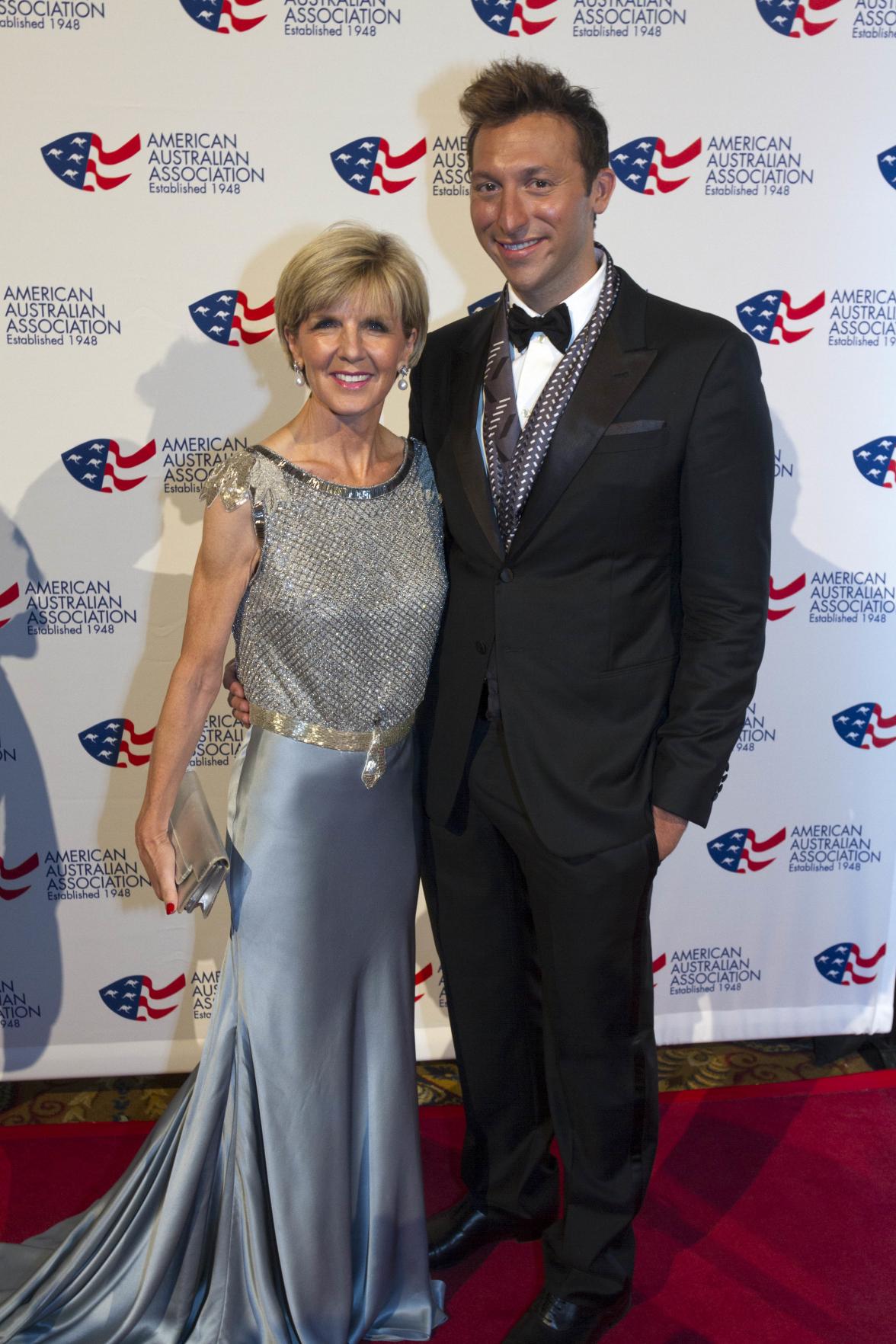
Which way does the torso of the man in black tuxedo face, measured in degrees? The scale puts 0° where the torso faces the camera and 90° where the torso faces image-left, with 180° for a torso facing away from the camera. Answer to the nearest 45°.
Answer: approximately 45°

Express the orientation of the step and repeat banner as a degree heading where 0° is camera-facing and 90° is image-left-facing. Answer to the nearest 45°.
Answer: approximately 0°
